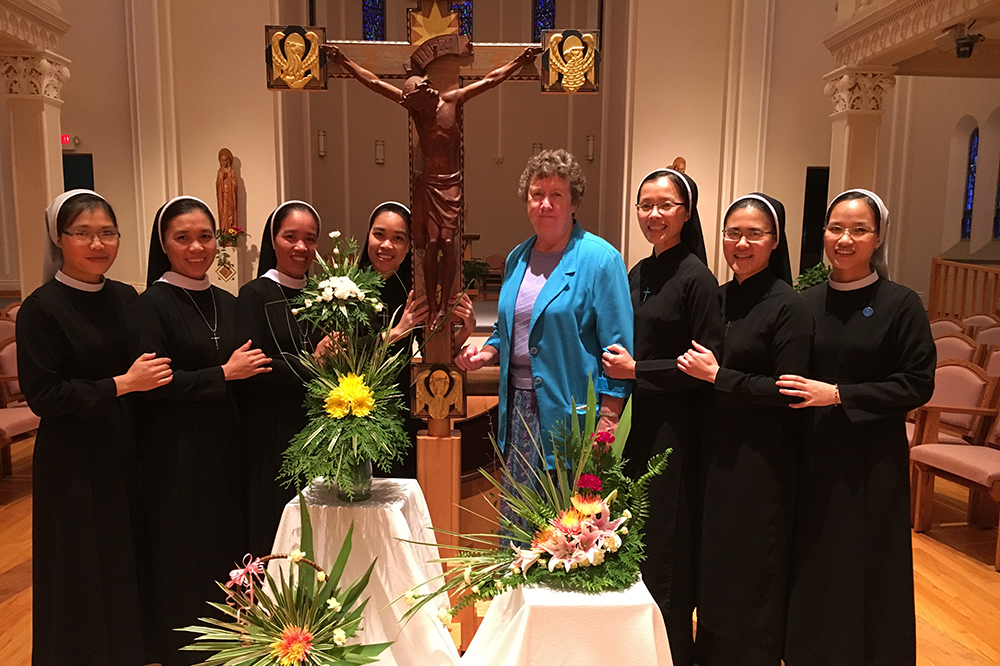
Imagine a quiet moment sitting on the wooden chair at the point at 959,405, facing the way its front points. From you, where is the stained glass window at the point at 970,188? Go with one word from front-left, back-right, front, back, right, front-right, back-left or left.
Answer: back-right

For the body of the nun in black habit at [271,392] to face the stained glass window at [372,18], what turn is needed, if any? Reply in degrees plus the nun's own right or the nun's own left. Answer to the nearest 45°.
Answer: approximately 135° to the nun's own left

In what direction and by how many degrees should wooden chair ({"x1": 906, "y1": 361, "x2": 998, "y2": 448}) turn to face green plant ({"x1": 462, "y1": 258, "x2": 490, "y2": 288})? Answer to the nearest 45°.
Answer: approximately 90° to its right

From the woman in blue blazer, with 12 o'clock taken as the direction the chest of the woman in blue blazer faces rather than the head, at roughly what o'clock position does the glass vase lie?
The glass vase is roughly at 1 o'clock from the woman in blue blazer.

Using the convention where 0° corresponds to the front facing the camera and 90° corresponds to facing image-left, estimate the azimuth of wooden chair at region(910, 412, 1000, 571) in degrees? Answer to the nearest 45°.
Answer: approximately 45°

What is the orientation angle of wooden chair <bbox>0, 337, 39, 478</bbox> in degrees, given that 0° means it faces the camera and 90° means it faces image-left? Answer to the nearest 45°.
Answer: approximately 315°

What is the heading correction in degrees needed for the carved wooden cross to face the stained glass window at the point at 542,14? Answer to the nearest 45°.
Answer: approximately 180°
